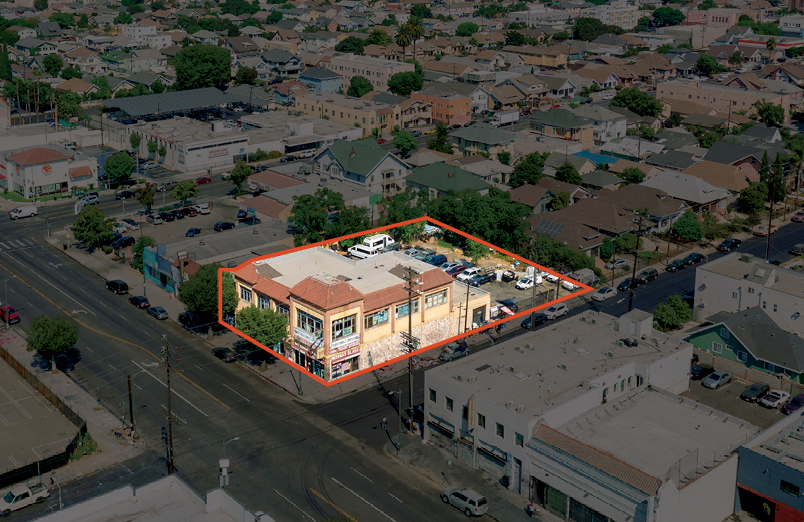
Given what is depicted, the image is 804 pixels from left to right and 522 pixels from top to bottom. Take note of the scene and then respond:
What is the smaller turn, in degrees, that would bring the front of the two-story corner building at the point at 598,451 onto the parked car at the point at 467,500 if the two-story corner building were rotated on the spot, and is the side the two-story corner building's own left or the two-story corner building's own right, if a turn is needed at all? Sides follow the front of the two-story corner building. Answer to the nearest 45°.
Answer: approximately 45° to the two-story corner building's own right

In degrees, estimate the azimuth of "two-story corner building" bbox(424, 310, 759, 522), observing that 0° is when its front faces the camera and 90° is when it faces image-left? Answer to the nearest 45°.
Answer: approximately 45°

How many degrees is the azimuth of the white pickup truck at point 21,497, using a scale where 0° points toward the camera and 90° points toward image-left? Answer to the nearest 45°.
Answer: approximately 45°

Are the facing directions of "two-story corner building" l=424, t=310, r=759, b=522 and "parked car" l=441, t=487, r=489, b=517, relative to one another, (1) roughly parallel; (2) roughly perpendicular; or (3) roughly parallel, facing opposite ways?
roughly perpendicular

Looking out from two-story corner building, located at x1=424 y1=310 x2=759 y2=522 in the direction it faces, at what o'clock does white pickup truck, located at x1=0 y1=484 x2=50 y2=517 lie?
The white pickup truck is roughly at 1 o'clock from the two-story corner building.
